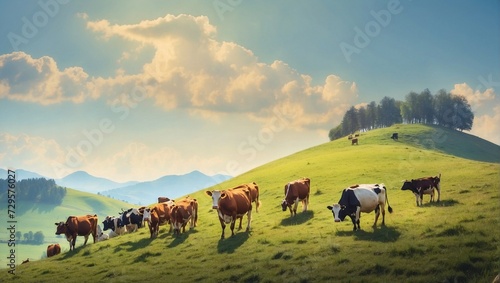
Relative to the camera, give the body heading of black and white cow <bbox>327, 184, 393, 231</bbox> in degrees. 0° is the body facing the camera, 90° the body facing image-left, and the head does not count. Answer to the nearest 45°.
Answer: approximately 45°

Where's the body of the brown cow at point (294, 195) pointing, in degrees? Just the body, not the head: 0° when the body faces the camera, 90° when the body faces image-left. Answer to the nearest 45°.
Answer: approximately 45°

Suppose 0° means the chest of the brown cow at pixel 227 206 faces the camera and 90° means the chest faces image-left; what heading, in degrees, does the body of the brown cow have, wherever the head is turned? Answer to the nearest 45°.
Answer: approximately 45°

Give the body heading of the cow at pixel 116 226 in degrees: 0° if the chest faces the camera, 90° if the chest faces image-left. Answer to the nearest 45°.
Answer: approximately 45°

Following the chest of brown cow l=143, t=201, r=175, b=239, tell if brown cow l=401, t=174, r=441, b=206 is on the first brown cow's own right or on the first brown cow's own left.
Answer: on the first brown cow's own left
